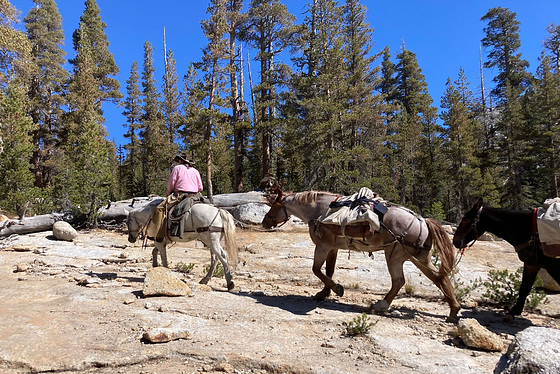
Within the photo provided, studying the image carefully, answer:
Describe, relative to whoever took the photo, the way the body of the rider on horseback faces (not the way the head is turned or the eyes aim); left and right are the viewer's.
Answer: facing away from the viewer and to the left of the viewer

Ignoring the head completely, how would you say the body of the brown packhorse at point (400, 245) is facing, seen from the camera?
to the viewer's left

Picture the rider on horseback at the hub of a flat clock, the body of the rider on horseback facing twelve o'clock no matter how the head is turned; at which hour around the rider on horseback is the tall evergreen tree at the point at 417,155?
The tall evergreen tree is roughly at 3 o'clock from the rider on horseback.

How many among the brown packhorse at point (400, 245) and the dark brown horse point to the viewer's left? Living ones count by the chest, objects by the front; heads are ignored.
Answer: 2

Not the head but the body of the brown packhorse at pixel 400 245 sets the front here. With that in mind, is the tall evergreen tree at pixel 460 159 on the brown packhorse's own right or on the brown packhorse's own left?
on the brown packhorse's own right

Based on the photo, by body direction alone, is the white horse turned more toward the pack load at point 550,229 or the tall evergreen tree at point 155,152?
the tall evergreen tree

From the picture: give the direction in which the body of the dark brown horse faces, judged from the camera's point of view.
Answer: to the viewer's left

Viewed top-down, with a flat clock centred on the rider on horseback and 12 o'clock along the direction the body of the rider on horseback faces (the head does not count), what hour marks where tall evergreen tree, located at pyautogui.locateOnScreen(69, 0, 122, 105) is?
The tall evergreen tree is roughly at 1 o'clock from the rider on horseback.
